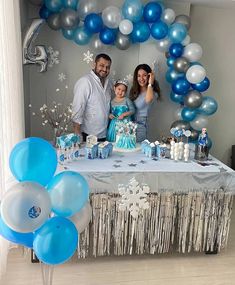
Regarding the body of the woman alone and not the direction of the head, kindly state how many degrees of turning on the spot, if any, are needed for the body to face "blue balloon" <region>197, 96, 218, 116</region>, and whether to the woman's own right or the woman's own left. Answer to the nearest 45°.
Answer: approximately 135° to the woman's own left

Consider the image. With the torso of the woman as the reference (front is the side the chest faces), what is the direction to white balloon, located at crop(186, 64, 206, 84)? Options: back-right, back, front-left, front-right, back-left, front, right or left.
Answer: back-left

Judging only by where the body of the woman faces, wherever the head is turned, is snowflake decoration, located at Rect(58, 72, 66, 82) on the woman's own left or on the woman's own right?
on the woman's own right

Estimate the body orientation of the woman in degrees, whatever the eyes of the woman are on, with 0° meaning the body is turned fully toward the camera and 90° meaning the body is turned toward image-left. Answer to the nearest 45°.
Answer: approximately 45°

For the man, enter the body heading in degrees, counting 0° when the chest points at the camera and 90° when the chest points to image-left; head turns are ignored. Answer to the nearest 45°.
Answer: approximately 315°

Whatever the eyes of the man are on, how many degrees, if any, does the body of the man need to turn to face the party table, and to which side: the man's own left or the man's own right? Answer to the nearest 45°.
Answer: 0° — they already face it
